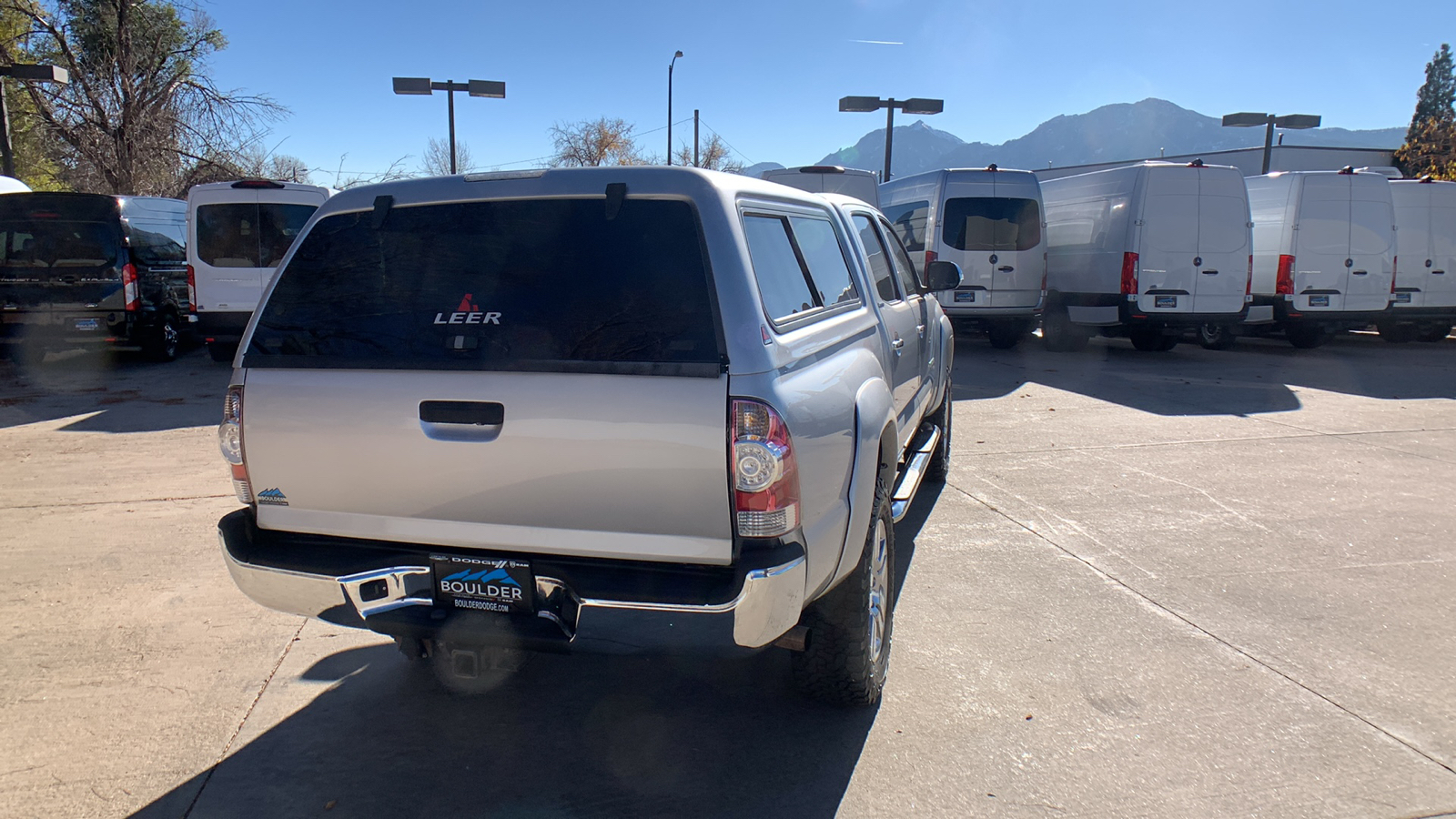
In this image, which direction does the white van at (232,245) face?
away from the camera

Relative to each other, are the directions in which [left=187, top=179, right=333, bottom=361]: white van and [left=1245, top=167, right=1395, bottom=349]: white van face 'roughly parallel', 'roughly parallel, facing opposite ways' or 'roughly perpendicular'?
roughly parallel

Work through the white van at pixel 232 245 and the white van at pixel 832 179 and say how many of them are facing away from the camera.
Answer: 2

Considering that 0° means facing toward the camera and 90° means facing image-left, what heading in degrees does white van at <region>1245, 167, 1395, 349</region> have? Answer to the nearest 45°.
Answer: approximately 135°

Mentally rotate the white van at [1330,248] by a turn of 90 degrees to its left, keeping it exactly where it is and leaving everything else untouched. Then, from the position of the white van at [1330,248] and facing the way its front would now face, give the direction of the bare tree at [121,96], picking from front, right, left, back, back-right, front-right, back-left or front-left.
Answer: front-right

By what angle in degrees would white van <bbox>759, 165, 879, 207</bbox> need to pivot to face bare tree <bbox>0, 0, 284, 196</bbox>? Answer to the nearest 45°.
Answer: approximately 90° to its left

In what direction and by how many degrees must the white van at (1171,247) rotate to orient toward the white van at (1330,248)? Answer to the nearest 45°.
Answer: approximately 90° to its right

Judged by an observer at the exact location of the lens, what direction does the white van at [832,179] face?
facing away from the viewer

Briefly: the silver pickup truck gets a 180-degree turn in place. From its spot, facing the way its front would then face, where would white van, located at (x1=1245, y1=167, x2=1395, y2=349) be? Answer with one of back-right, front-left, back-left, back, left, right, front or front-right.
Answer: back

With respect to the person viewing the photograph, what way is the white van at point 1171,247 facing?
facing away from the viewer and to the left of the viewer

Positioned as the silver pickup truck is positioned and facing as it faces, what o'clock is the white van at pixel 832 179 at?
The white van is roughly at 11 o'clock from the silver pickup truck.

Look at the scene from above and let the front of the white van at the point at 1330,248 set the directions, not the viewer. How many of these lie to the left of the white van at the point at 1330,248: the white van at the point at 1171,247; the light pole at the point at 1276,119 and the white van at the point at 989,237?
2

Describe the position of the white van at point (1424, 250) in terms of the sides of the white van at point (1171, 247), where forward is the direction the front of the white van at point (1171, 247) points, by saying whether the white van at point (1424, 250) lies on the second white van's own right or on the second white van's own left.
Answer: on the second white van's own right

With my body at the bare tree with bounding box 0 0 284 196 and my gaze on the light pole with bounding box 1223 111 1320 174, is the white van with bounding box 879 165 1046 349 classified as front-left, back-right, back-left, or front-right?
front-right
